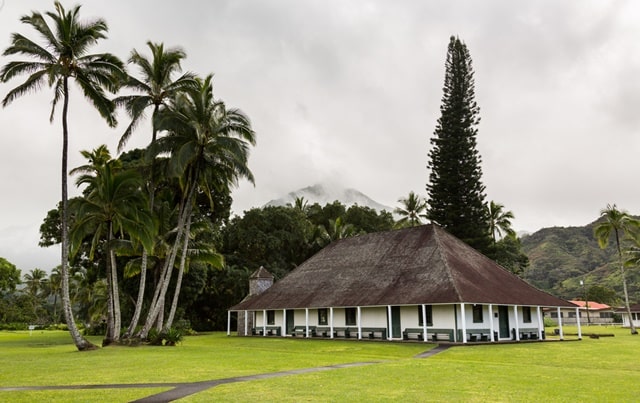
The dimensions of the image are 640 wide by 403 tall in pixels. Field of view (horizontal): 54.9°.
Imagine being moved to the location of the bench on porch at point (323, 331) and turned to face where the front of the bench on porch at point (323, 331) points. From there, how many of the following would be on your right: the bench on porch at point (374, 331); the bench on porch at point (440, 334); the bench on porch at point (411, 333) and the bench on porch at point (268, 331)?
1

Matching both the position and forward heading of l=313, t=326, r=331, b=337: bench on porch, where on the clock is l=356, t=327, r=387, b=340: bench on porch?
l=356, t=327, r=387, b=340: bench on porch is roughly at 9 o'clock from l=313, t=326, r=331, b=337: bench on porch.

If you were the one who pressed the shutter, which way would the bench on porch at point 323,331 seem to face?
facing the viewer and to the left of the viewer

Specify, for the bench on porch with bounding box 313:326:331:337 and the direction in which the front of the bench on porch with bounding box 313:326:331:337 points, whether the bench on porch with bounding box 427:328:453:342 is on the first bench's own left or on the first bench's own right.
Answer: on the first bench's own left

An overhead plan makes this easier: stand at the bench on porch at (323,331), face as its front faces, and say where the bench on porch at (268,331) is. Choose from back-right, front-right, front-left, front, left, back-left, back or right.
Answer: right

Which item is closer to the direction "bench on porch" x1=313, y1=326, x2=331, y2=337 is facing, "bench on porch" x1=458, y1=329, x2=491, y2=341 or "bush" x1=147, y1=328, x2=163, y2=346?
the bush

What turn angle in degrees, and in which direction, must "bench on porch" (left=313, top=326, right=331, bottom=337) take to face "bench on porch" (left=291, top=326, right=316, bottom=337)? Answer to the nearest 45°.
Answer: approximately 90° to its right

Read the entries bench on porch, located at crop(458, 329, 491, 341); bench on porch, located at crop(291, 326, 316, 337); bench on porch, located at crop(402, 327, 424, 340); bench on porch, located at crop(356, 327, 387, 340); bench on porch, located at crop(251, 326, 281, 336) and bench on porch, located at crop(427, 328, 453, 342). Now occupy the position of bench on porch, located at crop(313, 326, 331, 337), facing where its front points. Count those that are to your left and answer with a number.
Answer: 4

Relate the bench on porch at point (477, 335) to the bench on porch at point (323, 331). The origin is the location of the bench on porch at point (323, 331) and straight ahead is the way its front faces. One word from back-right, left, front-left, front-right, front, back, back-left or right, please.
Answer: left

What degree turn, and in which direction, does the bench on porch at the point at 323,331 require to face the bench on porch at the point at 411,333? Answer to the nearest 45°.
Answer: approximately 90° to its left
